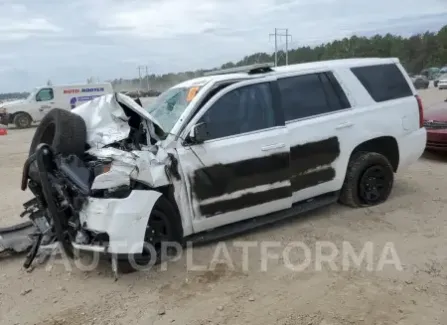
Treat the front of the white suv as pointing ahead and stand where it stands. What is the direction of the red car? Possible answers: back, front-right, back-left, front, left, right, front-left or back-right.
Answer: back

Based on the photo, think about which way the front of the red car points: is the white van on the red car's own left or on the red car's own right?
on the red car's own right

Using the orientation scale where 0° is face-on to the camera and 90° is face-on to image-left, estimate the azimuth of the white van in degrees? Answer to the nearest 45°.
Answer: approximately 90°

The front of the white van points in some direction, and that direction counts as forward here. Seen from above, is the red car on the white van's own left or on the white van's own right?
on the white van's own left

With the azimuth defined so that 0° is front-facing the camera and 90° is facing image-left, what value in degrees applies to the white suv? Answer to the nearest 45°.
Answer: approximately 45°

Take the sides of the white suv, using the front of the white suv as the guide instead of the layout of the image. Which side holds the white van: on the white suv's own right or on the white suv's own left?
on the white suv's own right
